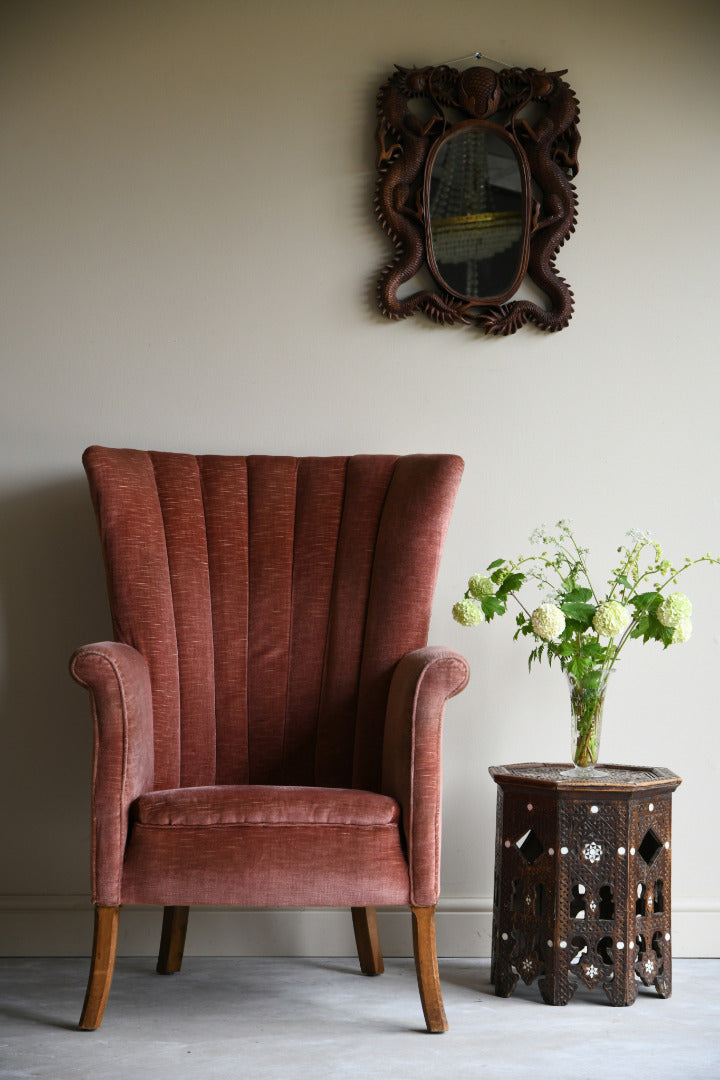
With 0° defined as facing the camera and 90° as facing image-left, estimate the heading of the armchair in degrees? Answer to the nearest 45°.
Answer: approximately 0°

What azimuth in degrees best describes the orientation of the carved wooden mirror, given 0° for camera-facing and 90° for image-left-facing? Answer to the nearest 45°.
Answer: approximately 0°

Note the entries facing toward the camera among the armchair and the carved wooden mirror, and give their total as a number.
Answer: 2
